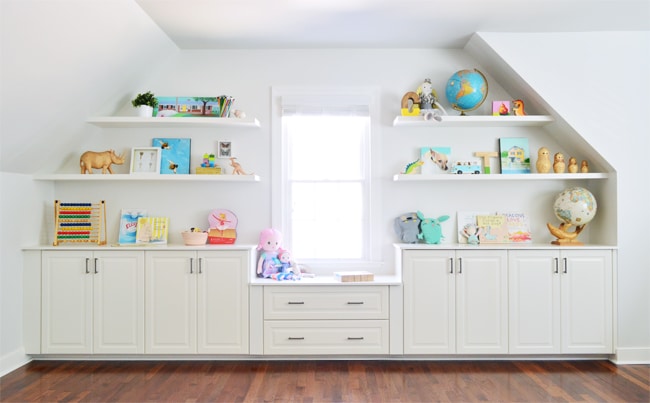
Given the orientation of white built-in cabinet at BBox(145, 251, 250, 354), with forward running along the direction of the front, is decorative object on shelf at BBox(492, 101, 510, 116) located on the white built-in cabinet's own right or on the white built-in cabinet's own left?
on the white built-in cabinet's own left

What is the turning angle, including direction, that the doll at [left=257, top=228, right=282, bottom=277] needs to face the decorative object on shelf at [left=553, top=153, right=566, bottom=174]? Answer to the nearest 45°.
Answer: approximately 45° to its left

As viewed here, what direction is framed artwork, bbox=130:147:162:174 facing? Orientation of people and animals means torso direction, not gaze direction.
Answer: toward the camera

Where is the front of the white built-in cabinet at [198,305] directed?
toward the camera

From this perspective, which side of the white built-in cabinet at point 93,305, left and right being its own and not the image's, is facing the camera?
front

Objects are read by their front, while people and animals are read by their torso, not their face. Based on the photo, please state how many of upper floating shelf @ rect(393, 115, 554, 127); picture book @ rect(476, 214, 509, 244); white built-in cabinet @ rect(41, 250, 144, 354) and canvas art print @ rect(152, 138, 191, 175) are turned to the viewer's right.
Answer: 0

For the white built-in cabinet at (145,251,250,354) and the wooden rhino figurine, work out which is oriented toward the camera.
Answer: the white built-in cabinet

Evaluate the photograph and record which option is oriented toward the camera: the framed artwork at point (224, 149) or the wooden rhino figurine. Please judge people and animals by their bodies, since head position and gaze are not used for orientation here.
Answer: the framed artwork

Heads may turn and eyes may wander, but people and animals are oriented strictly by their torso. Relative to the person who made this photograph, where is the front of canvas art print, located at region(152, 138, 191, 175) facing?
facing the viewer

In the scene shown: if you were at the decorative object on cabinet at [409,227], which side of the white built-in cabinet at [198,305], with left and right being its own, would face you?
left
